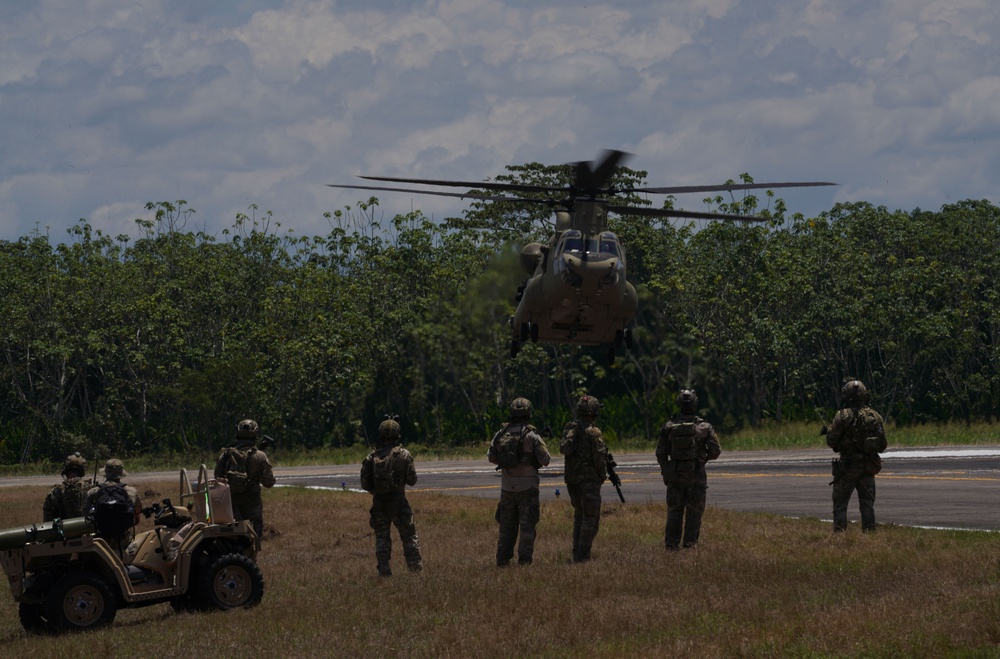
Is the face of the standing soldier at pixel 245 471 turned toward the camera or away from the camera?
away from the camera

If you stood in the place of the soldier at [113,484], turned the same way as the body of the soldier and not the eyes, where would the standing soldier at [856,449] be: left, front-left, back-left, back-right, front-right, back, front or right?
right

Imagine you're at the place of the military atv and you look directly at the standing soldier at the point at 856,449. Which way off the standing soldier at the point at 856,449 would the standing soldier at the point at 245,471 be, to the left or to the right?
left

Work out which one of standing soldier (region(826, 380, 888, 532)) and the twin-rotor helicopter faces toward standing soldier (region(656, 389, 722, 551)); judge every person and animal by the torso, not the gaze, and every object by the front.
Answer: the twin-rotor helicopter

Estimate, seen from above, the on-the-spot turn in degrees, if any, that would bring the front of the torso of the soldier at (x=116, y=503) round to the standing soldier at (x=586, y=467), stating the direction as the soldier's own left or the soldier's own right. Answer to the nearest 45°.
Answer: approximately 90° to the soldier's own right

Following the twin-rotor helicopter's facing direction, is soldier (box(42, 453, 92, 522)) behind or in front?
in front

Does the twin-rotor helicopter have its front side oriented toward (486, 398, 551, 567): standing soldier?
yes

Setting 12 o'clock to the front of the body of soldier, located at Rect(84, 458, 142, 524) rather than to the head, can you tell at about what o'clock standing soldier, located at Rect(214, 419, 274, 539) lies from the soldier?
The standing soldier is roughly at 3 o'clock from the soldier.

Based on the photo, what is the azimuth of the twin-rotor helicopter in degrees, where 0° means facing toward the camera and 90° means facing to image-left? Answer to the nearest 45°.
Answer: approximately 0°

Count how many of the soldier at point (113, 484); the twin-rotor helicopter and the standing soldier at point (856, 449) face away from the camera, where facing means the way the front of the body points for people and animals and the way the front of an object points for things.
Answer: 2

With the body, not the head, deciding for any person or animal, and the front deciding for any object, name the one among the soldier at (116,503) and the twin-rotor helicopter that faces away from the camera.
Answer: the soldier

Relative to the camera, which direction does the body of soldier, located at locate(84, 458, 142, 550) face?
away from the camera

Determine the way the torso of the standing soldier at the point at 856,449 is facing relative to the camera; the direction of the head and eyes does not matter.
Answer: away from the camera

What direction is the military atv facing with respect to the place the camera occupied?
facing away from the viewer and to the right of the viewer

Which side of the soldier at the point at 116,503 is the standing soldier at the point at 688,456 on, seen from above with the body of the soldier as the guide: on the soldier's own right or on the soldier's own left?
on the soldier's own right
